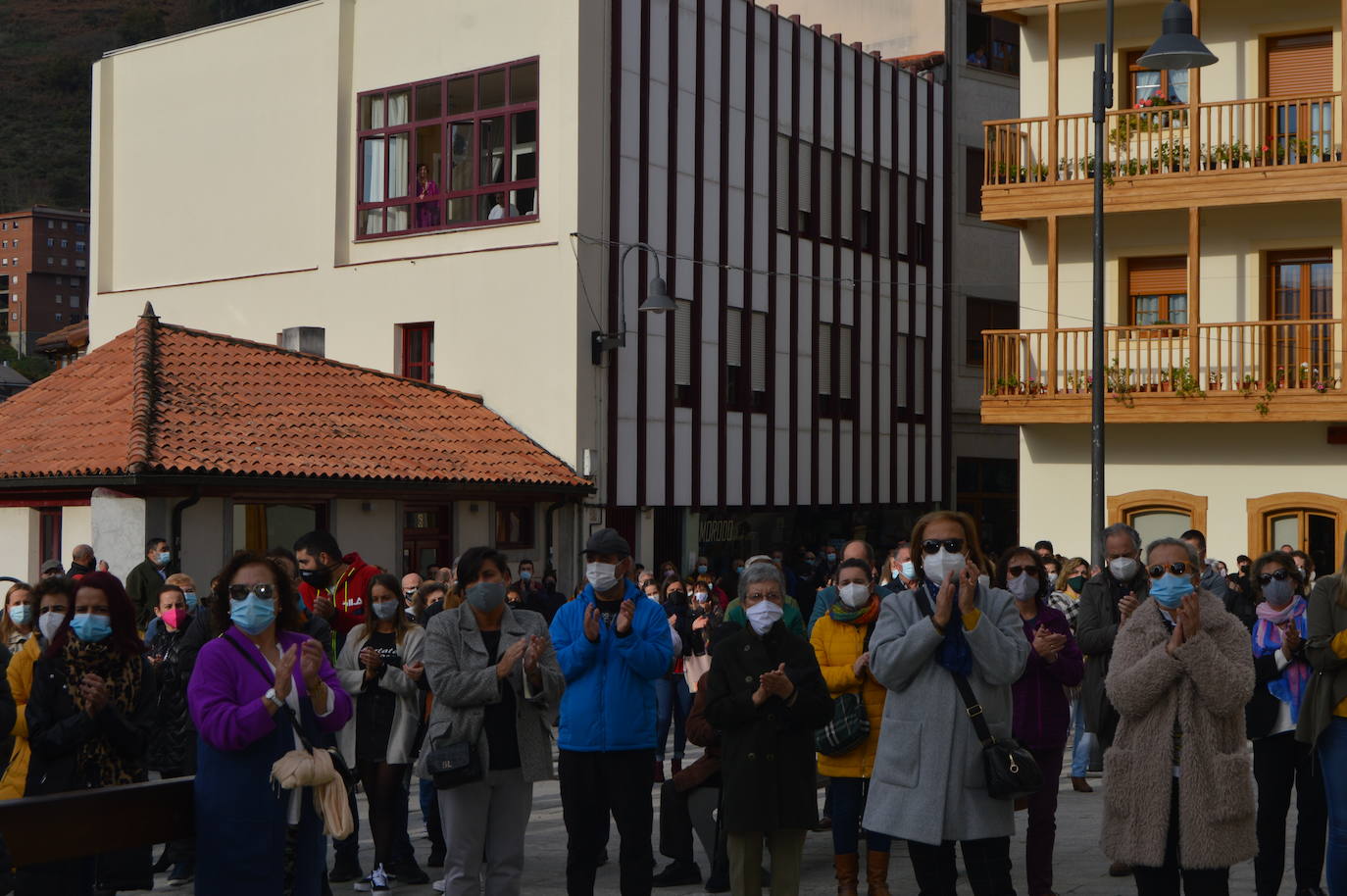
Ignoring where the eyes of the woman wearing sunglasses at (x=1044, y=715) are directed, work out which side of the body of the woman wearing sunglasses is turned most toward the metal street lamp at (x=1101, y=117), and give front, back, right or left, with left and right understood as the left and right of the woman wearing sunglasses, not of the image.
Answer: back

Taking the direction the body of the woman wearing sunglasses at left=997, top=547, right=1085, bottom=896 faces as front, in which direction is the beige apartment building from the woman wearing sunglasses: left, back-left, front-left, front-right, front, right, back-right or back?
back

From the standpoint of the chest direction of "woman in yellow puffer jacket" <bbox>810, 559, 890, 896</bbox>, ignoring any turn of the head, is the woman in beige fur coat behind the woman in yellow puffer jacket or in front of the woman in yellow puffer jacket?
in front

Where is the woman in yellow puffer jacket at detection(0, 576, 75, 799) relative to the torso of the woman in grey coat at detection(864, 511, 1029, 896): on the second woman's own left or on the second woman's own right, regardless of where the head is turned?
on the second woman's own right

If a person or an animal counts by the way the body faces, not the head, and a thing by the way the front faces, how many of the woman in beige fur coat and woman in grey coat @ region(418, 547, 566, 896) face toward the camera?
2

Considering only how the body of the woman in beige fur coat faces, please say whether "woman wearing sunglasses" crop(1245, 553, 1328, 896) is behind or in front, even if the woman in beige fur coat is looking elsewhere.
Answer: behind

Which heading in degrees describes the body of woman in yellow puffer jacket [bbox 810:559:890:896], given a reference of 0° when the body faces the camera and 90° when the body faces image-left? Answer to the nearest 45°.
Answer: approximately 0°

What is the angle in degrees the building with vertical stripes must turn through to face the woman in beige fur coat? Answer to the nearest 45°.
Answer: approximately 45° to its right

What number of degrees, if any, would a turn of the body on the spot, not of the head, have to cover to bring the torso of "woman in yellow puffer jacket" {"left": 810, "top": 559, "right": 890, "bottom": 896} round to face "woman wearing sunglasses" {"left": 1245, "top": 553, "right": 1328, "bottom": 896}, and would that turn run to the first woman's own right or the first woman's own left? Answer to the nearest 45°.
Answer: approximately 90° to the first woman's own left

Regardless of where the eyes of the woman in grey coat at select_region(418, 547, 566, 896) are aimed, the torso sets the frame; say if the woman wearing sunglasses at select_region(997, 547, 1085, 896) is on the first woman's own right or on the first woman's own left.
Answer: on the first woman's own left
